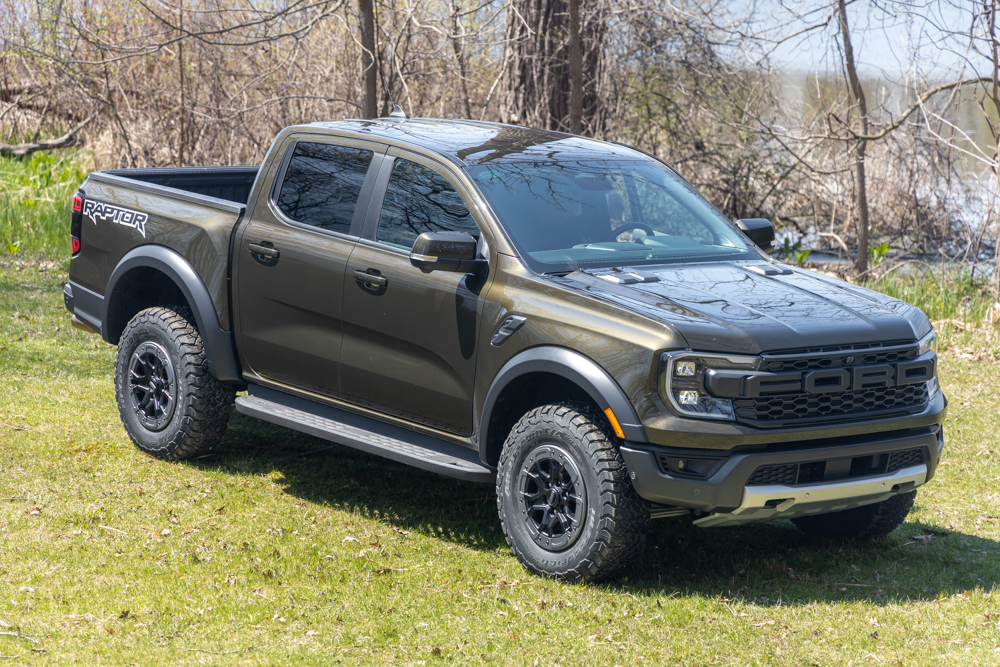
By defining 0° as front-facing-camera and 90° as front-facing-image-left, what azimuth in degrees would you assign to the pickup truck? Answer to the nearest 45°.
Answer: approximately 315°

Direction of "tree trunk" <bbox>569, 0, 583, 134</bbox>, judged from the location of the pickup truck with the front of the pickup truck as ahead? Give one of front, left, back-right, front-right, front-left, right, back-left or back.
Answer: back-left

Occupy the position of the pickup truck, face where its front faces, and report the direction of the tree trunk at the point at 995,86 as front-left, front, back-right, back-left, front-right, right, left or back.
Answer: left

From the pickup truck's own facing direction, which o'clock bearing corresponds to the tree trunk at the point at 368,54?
The tree trunk is roughly at 7 o'clock from the pickup truck.

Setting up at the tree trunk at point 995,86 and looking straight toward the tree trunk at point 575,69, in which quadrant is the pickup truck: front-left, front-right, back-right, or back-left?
front-left

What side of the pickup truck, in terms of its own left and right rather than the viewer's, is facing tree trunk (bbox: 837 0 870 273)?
left

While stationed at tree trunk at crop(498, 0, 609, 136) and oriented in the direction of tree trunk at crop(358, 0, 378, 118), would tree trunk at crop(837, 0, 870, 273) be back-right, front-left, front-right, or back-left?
back-left

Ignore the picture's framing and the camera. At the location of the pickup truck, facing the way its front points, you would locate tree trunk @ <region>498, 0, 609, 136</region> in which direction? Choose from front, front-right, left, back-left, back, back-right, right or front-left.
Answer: back-left

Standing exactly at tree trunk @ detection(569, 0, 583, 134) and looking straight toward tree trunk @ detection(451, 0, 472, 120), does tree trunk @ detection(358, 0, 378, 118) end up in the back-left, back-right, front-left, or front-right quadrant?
front-left
